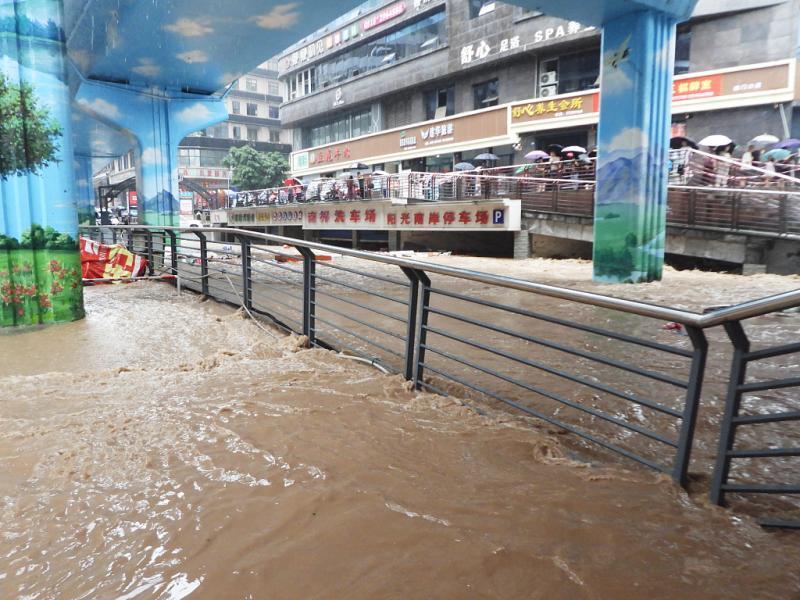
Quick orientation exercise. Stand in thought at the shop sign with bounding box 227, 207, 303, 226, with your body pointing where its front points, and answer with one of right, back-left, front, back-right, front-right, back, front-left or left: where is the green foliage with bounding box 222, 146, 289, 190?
back

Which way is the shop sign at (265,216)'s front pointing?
toward the camera

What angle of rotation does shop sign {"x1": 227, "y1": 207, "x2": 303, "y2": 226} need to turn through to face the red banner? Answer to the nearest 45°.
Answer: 0° — it already faces it

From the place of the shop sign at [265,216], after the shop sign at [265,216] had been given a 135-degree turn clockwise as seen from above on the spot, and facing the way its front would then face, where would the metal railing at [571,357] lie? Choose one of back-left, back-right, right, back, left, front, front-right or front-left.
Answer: back-left

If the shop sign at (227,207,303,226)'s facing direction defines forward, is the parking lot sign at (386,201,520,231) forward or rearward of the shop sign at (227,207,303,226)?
forward

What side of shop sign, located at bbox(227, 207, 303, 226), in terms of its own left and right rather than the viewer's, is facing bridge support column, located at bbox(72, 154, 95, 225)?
right

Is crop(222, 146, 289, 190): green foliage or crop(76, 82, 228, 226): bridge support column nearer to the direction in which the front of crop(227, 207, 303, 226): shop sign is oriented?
the bridge support column

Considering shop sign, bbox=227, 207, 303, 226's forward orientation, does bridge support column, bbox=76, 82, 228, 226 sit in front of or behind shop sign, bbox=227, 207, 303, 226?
in front

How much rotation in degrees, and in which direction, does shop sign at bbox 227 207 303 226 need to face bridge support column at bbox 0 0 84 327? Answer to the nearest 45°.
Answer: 0° — it already faces it
